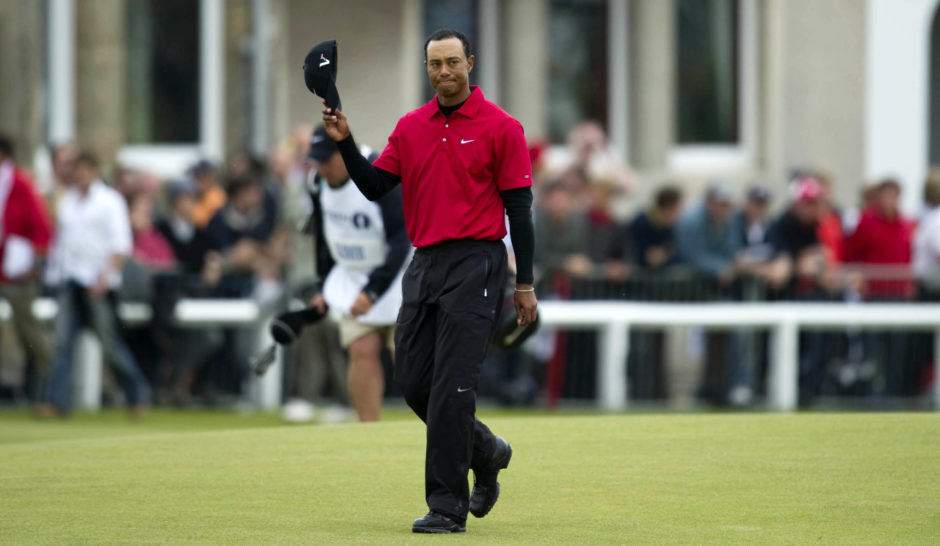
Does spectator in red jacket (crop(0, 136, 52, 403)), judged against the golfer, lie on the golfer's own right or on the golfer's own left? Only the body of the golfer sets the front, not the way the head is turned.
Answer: on the golfer's own right

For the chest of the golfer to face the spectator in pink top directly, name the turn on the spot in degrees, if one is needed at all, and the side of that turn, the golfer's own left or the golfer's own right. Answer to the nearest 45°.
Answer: approximately 135° to the golfer's own right

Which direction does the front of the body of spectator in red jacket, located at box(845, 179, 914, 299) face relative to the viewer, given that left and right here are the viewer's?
facing the viewer

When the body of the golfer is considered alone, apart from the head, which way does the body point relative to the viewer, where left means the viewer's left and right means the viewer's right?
facing the viewer and to the left of the viewer

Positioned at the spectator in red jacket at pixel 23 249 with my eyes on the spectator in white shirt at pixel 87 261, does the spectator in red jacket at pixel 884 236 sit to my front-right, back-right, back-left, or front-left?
front-left

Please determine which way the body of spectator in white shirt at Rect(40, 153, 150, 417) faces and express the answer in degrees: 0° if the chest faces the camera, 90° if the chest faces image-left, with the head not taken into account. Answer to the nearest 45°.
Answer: approximately 45°

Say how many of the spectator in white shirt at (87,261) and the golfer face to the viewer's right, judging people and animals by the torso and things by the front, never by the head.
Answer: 0

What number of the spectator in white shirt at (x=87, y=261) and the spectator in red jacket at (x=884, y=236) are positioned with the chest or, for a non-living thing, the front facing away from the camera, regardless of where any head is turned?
0
